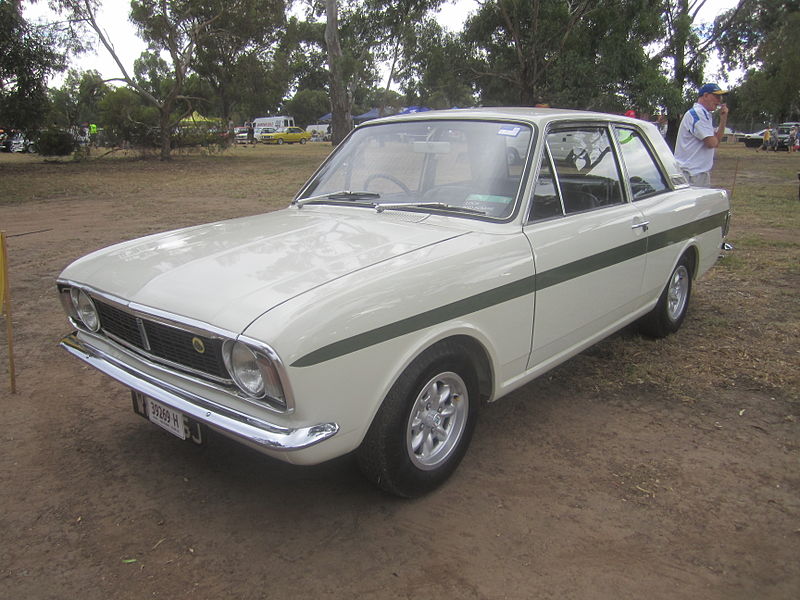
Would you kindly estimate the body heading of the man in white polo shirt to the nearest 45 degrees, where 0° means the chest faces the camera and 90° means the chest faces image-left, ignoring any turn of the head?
approximately 270°

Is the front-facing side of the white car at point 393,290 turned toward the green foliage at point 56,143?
no

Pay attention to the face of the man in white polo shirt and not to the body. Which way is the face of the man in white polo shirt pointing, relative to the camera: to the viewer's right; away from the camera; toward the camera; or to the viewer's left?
to the viewer's right

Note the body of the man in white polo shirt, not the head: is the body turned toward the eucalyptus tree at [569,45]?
no

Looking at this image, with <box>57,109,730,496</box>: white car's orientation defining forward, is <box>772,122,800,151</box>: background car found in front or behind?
behind

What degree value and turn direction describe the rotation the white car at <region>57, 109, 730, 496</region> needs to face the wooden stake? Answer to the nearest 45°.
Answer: approximately 45° to its right

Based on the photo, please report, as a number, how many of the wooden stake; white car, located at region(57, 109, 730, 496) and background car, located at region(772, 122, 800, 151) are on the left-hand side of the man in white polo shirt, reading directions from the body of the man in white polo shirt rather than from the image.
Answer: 1

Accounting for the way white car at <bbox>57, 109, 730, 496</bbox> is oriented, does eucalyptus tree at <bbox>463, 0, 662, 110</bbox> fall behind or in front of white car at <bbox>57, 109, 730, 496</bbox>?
behind

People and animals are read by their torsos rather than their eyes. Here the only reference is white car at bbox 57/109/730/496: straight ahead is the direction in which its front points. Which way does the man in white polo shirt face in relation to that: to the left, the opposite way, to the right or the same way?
to the left

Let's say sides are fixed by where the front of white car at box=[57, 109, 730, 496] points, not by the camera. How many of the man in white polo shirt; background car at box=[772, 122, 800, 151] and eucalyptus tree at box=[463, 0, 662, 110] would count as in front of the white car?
0

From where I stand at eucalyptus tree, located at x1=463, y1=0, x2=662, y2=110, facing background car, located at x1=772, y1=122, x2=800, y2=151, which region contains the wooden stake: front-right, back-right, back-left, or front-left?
back-right

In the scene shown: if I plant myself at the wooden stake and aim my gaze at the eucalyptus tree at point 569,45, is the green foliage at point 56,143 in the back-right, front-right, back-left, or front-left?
front-left
